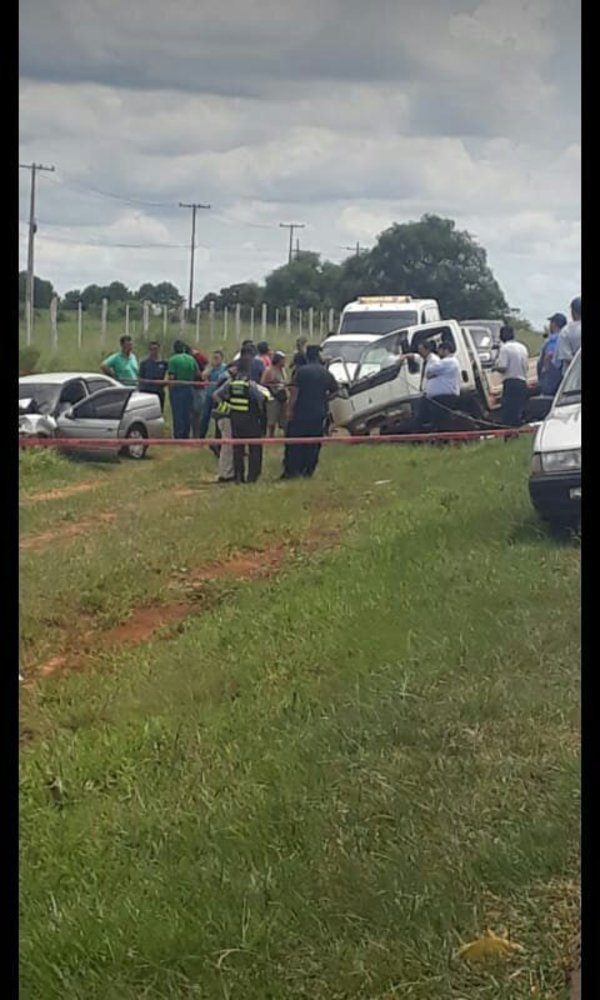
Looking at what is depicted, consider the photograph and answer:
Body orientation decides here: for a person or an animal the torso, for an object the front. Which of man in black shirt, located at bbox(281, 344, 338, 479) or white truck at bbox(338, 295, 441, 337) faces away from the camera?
the man in black shirt

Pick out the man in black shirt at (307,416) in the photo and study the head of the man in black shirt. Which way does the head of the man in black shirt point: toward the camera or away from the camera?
away from the camera

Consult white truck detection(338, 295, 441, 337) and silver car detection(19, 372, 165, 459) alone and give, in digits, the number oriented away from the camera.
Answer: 0

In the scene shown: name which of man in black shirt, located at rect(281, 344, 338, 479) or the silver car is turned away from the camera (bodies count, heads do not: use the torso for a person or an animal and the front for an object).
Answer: the man in black shirt

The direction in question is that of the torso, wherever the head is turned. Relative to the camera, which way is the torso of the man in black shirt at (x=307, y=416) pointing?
away from the camera

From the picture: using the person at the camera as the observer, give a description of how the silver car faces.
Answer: facing the viewer and to the left of the viewer

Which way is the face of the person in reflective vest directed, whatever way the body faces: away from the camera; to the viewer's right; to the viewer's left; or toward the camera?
away from the camera
